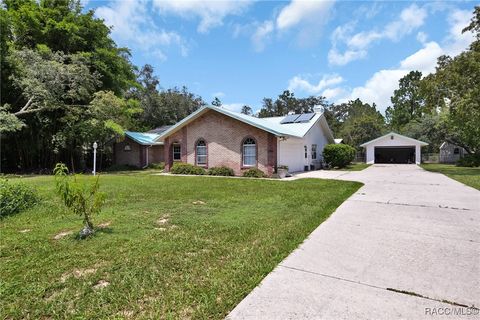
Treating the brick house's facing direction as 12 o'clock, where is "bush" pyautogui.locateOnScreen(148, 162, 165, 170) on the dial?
The bush is roughly at 3 o'clock from the brick house.

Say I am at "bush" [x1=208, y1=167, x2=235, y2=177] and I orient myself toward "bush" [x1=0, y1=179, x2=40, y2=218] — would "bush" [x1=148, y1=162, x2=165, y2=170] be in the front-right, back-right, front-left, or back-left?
back-right

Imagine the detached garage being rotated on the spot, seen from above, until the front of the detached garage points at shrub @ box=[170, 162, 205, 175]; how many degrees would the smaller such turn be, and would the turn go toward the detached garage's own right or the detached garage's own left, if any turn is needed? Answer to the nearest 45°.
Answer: approximately 45° to the detached garage's own right

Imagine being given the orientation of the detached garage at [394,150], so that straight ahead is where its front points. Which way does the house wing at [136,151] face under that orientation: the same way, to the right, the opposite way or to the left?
the same way

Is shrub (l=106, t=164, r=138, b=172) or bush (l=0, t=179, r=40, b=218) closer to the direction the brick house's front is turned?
the bush

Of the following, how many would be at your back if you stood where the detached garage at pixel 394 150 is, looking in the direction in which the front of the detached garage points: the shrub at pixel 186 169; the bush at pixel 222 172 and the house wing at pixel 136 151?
0

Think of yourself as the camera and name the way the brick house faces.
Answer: facing the viewer and to the left of the viewer

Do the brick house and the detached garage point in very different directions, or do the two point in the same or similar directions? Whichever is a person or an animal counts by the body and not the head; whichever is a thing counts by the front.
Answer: same or similar directions

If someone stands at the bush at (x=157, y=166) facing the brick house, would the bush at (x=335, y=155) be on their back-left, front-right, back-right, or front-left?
front-left

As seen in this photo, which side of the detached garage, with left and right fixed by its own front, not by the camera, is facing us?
front

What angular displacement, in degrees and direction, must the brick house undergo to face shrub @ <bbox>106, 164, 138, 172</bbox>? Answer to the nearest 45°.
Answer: approximately 90° to its right
